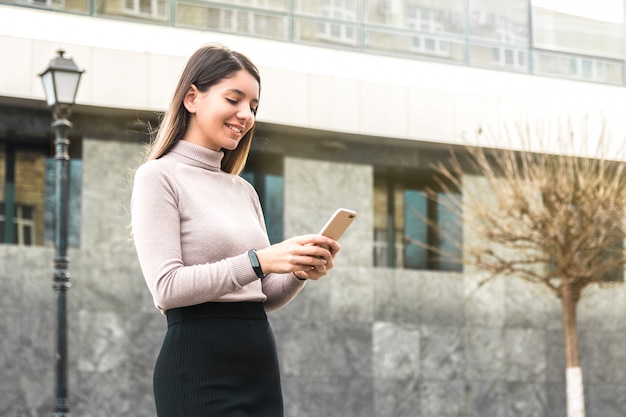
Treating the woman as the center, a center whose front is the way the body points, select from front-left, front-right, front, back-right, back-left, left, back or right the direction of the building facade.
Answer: back-left

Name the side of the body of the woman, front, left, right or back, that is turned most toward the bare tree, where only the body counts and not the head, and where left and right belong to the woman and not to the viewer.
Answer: left

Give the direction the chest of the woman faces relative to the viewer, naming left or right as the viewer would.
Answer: facing the viewer and to the right of the viewer

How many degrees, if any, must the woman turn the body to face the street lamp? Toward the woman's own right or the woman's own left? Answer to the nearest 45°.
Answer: approximately 135° to the woman's own left
